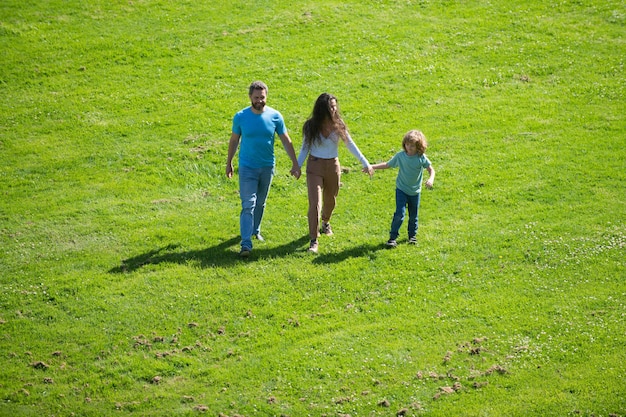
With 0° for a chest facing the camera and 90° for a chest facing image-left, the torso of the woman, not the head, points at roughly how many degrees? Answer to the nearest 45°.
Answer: approximately 0°

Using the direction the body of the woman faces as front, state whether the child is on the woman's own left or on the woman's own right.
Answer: on the woman's own left

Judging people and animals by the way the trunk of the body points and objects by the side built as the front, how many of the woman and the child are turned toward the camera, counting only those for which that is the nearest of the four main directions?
2

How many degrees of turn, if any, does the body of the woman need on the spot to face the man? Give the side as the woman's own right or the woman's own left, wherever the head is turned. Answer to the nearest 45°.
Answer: approximately 90° to the woman's own right

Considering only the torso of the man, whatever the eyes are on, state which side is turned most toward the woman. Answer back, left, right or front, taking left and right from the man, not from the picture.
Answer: left

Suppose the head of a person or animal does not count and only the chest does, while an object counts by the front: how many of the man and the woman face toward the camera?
2

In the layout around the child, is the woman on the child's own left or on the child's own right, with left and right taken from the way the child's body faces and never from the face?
on the child's own right

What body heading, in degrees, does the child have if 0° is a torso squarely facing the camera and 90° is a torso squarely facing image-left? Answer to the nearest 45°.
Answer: approximately 0°
